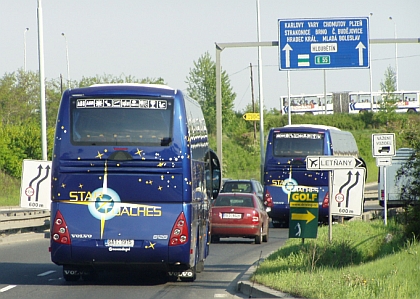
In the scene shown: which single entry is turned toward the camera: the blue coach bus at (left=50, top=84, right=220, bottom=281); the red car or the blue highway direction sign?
the blue highway direction sign

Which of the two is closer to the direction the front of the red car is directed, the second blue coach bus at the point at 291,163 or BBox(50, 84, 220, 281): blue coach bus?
the second blue coach bus

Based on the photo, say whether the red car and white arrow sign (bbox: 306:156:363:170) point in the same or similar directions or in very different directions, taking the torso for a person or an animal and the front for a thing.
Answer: very different directions

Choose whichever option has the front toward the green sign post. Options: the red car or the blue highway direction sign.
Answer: the blue highway direction sign

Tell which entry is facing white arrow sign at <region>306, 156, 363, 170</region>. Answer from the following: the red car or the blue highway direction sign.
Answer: the blue highway direction sign

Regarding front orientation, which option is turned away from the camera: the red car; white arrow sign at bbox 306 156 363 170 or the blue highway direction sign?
the red car

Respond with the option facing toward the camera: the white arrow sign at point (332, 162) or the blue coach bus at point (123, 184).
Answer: the white arrow sign

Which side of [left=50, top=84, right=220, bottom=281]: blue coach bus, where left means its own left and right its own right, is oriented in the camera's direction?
back

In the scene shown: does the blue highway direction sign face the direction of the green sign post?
yes

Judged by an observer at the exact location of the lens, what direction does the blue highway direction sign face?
facing the viewer

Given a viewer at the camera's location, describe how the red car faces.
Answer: facing away from the viewer

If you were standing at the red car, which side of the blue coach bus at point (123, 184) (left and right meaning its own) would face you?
front

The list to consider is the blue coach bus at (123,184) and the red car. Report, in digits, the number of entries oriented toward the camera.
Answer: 0

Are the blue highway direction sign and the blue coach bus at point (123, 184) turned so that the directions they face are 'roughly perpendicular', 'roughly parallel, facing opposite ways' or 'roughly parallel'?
roughly parallel, facing opposite ways

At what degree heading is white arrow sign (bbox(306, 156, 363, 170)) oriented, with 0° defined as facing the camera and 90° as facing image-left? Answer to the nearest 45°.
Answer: approximately 0°

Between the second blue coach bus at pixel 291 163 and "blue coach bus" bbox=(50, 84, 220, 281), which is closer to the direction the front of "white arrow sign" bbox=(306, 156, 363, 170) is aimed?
the blue coach bus

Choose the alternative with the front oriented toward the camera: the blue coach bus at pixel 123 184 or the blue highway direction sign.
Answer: the blue highway direction sign

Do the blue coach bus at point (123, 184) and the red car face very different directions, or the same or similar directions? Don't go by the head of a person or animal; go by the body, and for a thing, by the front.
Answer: same or similar directions
